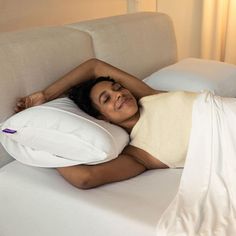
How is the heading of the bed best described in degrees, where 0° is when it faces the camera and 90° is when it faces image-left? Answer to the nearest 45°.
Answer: approximately 315°

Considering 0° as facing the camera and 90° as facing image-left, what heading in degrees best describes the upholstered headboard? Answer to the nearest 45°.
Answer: approximately 315°
